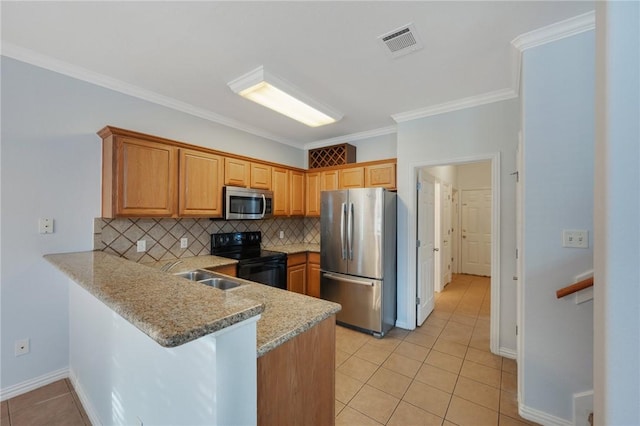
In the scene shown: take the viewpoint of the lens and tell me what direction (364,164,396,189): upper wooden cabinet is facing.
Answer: facing the viewer

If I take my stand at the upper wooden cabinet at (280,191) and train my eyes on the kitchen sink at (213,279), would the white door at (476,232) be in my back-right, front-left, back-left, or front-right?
back-left

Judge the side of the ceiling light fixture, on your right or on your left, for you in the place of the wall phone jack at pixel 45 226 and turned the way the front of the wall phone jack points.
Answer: on your left

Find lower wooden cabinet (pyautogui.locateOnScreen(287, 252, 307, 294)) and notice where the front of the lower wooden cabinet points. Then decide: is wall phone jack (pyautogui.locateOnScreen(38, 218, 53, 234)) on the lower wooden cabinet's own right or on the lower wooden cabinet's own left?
on the lower wooden cabinet's own right

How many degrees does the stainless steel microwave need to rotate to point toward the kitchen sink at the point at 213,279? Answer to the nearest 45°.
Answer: approximately 45° to its right

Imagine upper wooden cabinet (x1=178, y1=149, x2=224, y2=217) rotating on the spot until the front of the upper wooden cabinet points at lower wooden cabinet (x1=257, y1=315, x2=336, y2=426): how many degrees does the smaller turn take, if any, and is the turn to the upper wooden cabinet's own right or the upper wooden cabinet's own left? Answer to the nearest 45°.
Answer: approximately 45° to the upper wooden cabinet's own right

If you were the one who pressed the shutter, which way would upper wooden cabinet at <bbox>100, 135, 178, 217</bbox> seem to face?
facing the viewer and to the right of the viewer
